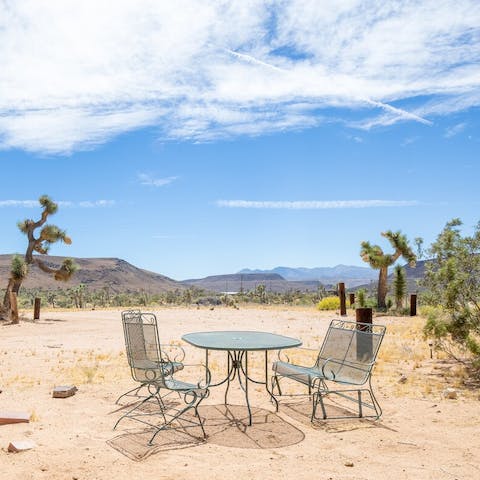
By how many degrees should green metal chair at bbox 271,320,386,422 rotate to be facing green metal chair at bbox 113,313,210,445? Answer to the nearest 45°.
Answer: approximately 45° to its right

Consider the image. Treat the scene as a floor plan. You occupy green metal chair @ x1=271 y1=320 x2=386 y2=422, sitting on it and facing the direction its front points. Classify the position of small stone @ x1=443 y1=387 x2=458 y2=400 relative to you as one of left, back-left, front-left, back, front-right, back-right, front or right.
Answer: back

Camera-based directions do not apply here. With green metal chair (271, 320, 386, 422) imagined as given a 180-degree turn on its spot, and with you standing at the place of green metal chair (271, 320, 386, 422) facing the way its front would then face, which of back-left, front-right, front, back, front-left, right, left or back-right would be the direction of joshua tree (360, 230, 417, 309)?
front-left

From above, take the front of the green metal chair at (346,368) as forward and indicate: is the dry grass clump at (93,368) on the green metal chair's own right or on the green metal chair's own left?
on the green metal chair's own right

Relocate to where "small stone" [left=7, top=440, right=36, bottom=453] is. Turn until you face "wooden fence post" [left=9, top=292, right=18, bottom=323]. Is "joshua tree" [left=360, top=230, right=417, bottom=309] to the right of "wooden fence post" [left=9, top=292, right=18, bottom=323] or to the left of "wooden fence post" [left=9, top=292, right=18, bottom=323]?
right

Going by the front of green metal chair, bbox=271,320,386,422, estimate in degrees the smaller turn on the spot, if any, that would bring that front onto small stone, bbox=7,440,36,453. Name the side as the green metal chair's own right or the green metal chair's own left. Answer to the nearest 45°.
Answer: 0° — it already faces it

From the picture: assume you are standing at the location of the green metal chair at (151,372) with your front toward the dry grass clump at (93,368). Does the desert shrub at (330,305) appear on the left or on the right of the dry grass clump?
right

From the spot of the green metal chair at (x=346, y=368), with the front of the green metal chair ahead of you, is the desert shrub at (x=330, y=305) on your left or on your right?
on your right

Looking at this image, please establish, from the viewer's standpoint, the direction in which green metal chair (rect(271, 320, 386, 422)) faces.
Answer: facing the viewer and to the left of the viewer

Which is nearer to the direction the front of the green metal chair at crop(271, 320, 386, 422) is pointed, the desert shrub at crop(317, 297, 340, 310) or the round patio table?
the round patio table

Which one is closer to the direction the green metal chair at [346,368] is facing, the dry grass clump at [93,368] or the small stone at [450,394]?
the dry grass clump

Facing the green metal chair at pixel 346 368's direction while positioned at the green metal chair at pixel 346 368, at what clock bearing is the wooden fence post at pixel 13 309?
The wooden fence post is roughly at 3 o'clock from the green metal chair.

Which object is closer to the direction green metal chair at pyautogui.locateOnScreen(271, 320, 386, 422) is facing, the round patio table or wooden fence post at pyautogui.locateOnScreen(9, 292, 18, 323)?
the round patio table

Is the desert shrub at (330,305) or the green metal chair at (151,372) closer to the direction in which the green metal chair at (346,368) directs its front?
the green metal chair
